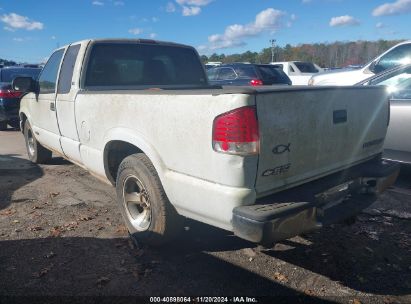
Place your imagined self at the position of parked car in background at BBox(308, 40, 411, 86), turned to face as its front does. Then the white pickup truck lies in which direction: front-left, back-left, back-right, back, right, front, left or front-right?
left

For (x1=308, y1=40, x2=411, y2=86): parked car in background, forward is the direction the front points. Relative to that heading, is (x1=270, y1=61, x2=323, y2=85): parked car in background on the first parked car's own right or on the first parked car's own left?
on the first parked car's own right

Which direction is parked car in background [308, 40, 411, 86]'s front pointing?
to the viewer's left

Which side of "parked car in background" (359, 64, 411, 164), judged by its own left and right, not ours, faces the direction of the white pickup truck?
left

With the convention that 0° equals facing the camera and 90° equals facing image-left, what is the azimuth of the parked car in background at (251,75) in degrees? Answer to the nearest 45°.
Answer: approximately 135°

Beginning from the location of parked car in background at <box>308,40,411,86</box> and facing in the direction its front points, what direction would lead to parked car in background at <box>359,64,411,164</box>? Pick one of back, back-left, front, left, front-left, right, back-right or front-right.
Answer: left

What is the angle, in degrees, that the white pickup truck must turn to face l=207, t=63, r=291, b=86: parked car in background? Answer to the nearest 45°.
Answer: approximately 45° to its right

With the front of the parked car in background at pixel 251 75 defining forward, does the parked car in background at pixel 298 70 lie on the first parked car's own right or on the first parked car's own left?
on the first parked car's own right

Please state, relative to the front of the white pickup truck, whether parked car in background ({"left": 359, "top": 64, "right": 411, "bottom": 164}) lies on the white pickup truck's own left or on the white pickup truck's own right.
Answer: on the white pickup truck's own right

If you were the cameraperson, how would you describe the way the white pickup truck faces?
facing away from the viewer and to the left of the viewer

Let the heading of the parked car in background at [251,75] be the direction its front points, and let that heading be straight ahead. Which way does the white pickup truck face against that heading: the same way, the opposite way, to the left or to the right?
the same way

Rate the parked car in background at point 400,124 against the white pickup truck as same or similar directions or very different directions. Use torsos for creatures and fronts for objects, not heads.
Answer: same or similar directions

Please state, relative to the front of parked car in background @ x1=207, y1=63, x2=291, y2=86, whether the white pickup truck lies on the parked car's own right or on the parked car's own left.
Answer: on the parked car's own left

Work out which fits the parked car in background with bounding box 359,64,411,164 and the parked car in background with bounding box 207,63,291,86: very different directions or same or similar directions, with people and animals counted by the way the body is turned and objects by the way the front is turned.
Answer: same or similar directions
